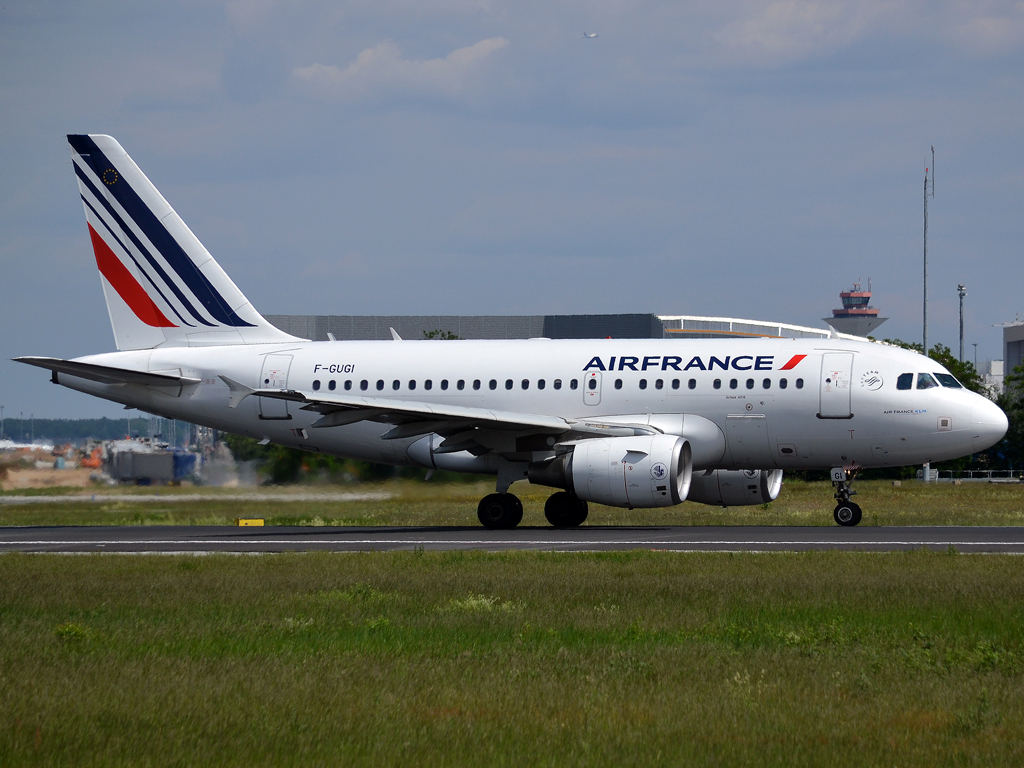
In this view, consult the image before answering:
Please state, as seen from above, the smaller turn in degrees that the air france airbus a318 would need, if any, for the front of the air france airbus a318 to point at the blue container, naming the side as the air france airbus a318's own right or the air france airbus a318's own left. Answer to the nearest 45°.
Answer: approximately 135° to the air france airbus a318's own left

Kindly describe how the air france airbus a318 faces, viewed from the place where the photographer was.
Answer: facing to the right of the viewer

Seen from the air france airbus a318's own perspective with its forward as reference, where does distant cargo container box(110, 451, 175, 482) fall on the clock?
The distant cargo container is roughly at 9 o'clock from the air france airbus a318.
